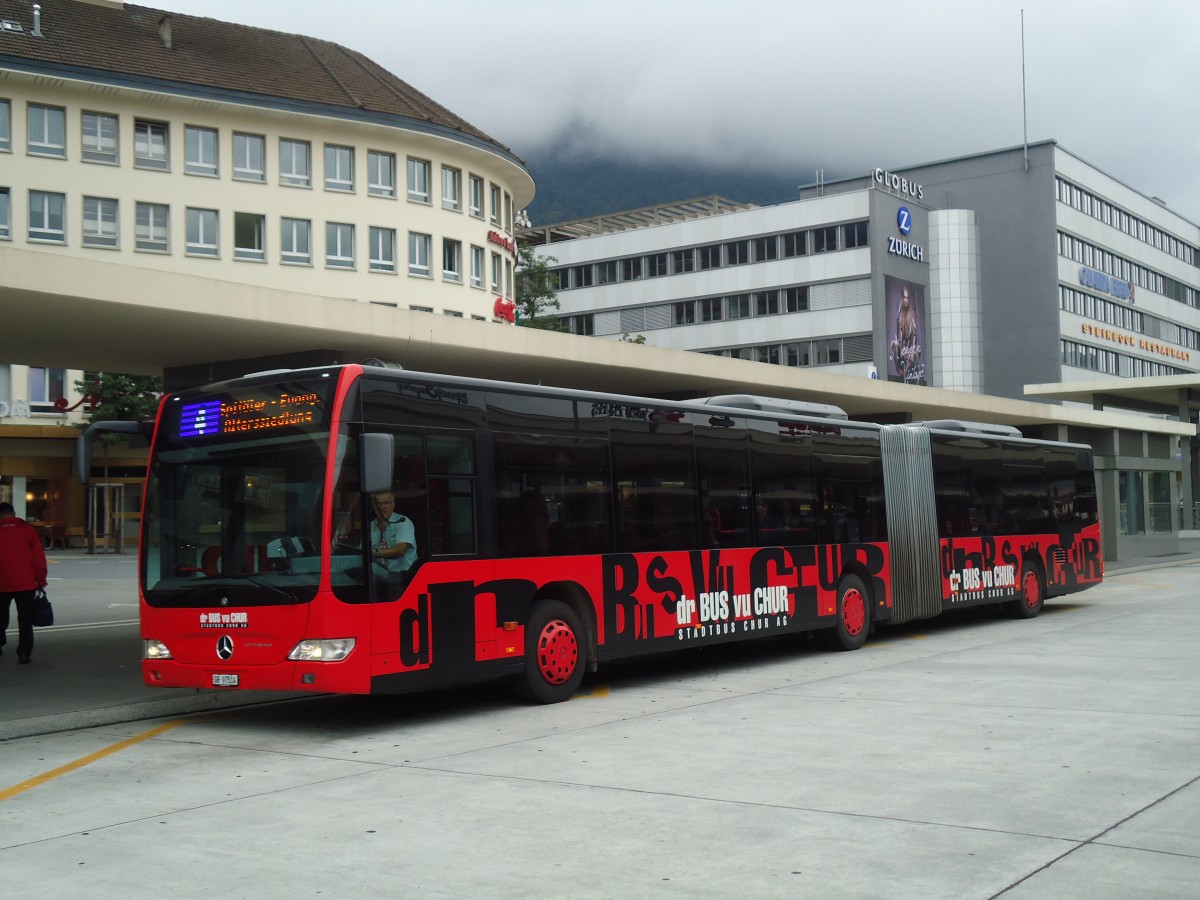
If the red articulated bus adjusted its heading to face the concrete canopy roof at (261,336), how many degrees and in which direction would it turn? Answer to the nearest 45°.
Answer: approximately 90° to its right

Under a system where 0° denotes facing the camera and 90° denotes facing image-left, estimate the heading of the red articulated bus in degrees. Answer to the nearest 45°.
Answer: approximately 45°

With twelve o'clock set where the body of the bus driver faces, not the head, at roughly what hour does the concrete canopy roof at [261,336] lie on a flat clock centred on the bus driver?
The concrete canopy roof is roughly at 4 o'clock from the bus driver.

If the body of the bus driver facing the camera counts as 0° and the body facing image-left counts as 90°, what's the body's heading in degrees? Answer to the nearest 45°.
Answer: approximately 45°

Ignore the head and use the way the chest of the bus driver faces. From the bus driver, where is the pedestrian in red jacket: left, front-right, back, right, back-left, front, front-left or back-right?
right
